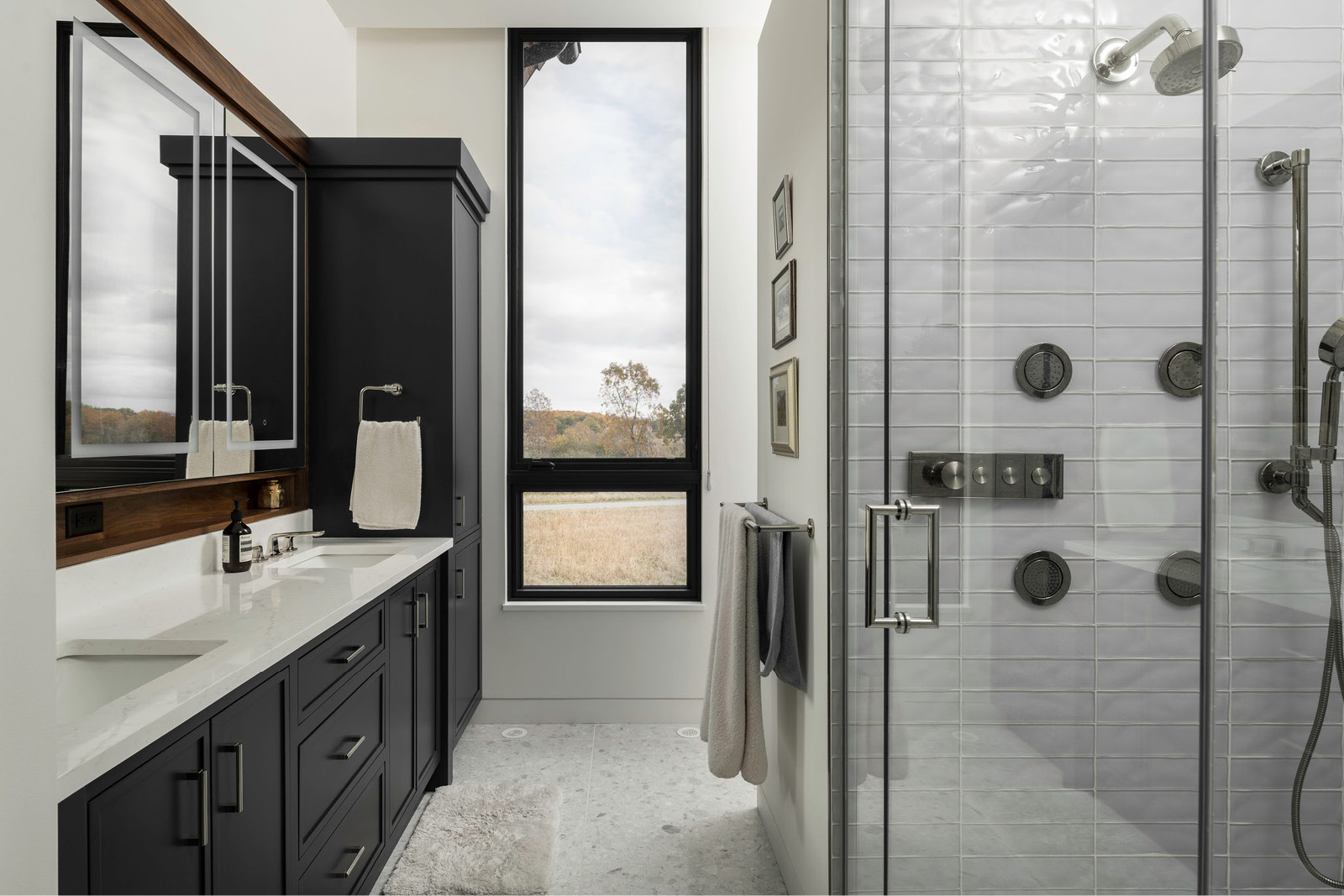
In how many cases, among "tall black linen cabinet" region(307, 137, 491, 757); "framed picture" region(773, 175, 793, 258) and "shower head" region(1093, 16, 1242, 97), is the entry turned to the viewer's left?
1

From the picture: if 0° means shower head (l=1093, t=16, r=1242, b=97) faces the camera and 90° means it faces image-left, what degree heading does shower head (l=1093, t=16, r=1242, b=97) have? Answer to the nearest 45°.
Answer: approximately 315°

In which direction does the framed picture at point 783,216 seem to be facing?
to the viewer's left

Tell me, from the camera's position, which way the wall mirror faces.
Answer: facing the viewer and to the right of the viewer

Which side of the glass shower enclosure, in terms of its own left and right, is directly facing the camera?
front

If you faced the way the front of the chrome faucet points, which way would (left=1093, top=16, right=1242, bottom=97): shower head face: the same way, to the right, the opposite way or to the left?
to the right

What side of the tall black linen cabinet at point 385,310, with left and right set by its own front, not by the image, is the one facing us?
right

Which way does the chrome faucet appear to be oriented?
to the viewer's right

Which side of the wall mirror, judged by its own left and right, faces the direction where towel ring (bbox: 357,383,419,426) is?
left

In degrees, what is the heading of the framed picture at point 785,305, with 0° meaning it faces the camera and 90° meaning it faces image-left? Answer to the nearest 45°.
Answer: approximately 90°

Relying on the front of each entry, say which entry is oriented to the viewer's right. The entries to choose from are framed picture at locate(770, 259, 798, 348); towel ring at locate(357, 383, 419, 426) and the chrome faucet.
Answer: the chrome faucet
